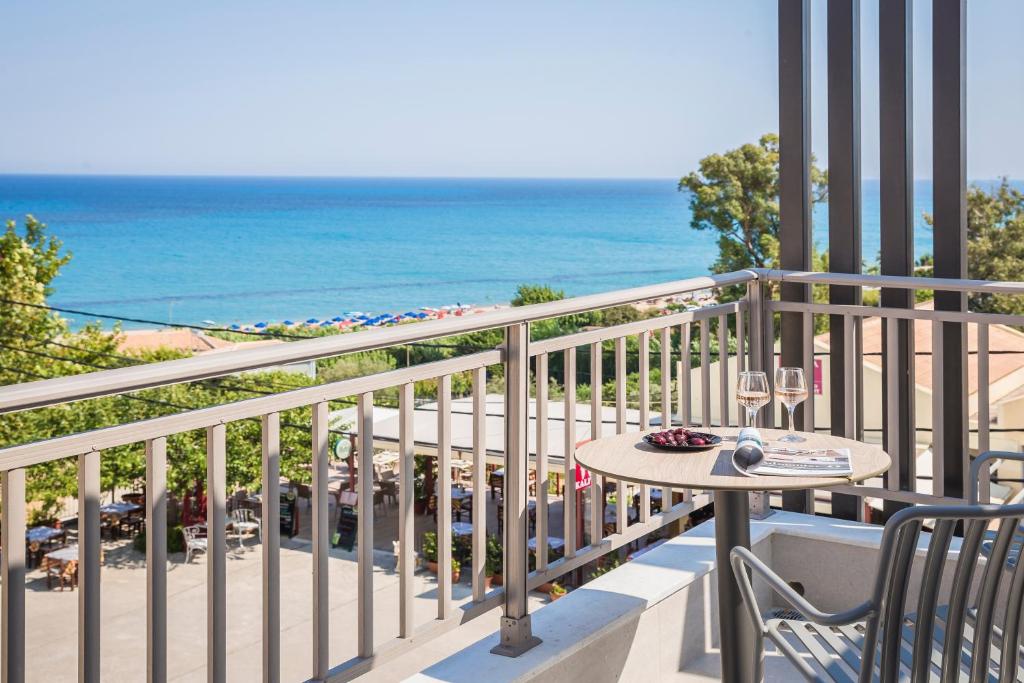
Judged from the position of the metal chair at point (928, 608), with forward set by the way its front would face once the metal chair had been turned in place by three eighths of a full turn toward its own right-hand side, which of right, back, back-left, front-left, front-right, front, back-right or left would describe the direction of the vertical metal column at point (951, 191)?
left

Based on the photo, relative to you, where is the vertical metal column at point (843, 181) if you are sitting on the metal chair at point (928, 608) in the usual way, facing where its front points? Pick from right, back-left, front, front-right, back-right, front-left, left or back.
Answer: front-right

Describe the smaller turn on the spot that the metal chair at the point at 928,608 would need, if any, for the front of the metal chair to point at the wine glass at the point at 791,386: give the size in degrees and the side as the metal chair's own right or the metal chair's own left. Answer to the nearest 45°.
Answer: approximately 45° to the metal chair's own right

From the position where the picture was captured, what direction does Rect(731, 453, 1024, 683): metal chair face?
facing away from the viewer and to the left of the viewer

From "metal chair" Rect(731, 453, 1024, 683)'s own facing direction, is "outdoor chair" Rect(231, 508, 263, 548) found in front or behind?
in front

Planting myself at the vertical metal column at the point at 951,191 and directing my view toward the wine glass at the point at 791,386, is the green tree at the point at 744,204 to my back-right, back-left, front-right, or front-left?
back-right

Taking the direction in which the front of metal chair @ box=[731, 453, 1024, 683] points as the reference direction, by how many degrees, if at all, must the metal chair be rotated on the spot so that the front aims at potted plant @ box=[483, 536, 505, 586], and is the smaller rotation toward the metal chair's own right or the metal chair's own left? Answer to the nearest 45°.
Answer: approximately 45° to the metal chair's own right

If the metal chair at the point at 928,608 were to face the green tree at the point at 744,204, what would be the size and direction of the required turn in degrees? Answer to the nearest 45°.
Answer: approximately 45° to its right

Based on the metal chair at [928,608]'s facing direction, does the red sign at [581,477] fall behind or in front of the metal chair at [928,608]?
in front

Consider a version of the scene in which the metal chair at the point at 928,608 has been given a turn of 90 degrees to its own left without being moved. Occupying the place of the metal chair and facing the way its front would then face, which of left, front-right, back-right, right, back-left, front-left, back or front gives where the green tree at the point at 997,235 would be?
back-right

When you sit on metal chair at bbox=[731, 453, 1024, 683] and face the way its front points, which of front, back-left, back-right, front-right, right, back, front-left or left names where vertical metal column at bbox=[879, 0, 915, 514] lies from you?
front-right
